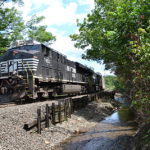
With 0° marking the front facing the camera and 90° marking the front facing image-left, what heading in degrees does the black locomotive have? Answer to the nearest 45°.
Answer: approximately 45°

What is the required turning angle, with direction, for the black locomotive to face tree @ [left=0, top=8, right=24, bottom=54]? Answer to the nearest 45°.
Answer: approximately 135° to its right

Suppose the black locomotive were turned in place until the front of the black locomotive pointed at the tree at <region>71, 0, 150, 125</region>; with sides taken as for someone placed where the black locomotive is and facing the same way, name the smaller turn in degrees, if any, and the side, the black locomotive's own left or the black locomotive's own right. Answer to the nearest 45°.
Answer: approximately 90° to the black locomotive's own left
